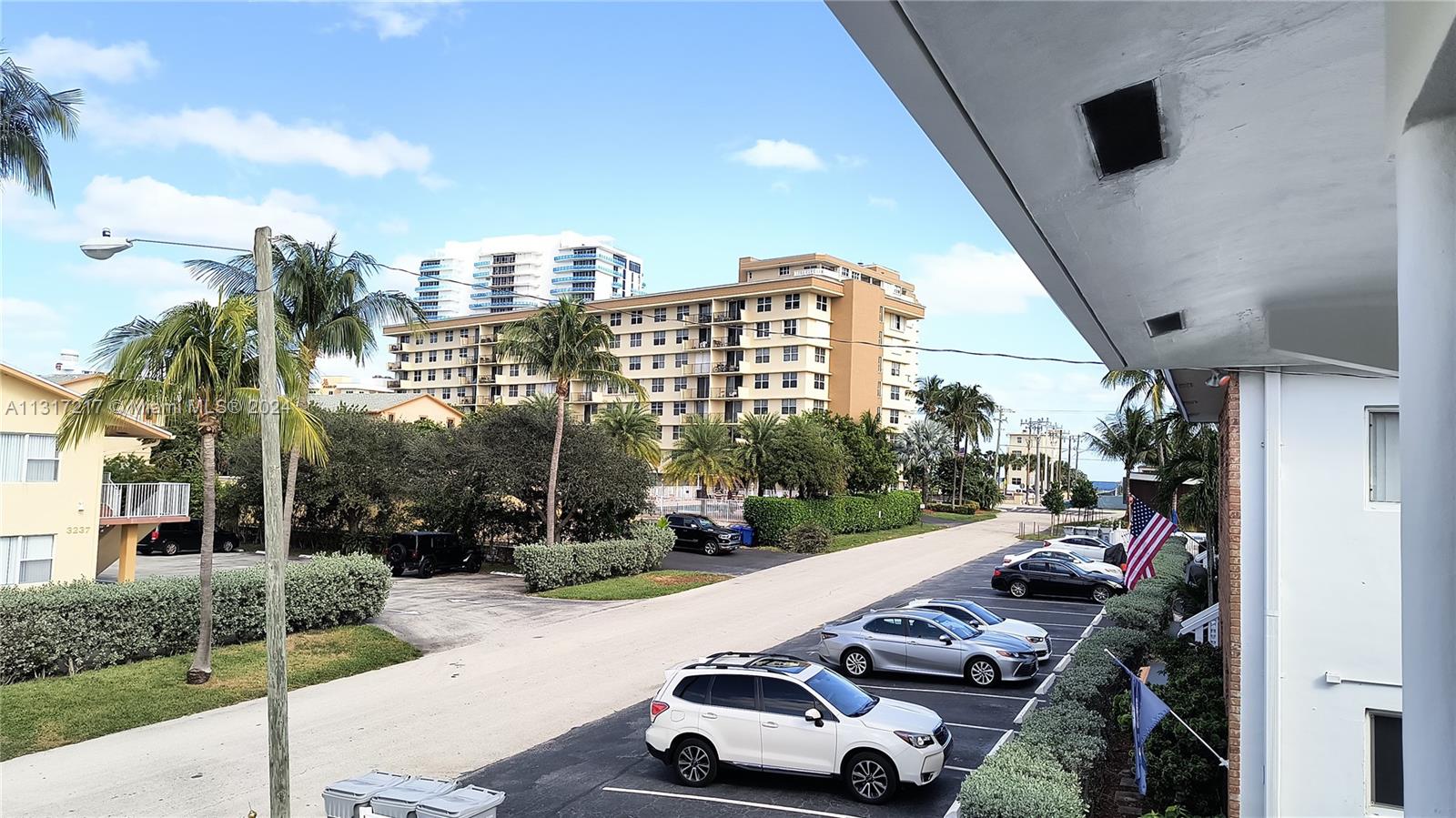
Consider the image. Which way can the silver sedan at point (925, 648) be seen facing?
to the viewer's right

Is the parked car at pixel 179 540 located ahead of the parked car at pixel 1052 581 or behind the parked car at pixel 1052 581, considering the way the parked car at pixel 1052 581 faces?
behind

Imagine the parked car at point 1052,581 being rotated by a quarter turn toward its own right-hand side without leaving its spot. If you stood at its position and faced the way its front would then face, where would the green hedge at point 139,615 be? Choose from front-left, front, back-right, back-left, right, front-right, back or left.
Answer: front-right

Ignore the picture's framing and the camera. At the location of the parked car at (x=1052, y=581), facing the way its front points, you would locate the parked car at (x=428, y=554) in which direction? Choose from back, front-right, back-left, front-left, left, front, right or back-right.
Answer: back

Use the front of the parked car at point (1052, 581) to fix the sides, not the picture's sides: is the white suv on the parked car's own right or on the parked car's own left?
on the parked car's own right

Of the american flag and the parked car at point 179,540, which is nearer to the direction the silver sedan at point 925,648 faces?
the american flag

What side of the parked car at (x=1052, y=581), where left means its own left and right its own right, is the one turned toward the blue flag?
right

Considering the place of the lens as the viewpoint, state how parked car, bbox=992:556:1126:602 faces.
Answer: facing to the right of the viewer

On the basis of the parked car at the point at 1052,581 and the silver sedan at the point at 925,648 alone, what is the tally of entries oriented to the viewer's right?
2

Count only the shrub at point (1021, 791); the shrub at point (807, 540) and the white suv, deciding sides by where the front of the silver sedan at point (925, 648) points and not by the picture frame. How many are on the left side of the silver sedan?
1

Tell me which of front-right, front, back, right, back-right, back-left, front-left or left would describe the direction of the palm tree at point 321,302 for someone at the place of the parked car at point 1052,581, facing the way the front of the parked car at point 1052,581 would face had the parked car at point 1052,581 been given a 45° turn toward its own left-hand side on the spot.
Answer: back

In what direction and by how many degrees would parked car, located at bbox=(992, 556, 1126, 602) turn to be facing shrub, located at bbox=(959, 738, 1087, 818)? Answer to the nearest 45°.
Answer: approximately 90° to its right

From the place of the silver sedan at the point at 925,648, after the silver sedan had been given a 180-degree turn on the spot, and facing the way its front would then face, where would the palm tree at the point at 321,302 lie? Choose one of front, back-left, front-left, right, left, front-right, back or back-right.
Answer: front

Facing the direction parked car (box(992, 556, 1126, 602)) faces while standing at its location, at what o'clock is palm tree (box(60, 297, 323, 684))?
The palm tree is roughly at 4 o'clock from the parked car.
